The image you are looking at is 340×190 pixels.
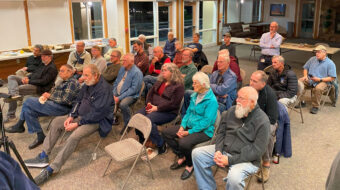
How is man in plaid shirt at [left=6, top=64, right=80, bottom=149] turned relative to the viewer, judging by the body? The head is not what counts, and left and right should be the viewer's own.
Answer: facing to the left of the viewer

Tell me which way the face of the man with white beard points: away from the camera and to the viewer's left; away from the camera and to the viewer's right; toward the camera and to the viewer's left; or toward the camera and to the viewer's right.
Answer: toward the camera and to the viewer's left

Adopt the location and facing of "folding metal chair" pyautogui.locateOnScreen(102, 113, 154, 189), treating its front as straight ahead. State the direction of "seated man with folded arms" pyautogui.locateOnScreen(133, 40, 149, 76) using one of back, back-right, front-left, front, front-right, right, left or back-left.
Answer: back-right

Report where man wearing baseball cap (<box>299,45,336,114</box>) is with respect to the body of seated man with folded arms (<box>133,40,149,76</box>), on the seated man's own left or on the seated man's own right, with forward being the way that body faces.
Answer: on the seated man's own left

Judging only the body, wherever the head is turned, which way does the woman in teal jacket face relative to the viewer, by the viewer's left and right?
facing the viewer and to the left of the viewer

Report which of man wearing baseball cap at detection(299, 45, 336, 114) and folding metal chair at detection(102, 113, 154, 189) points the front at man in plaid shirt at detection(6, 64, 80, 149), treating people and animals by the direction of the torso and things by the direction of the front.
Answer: the man wearing baseball cap

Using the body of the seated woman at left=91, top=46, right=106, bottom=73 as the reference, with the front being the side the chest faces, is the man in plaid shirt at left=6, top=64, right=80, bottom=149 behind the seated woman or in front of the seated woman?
in front

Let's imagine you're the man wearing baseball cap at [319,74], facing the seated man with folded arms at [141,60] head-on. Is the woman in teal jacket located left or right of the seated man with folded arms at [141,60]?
left

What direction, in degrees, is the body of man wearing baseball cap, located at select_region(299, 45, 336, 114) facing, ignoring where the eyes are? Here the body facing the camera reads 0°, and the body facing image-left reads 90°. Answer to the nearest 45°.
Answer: approximately 45°

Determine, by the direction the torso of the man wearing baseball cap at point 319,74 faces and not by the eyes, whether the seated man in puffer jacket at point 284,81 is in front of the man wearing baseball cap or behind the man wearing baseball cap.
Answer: in front

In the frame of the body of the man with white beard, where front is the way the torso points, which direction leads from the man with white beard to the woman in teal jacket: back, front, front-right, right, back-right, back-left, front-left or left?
right

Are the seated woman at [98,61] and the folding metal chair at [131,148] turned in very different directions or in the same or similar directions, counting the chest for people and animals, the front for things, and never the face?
same or similar directions

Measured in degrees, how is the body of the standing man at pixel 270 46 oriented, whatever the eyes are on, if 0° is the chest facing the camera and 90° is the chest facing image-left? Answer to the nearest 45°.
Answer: approximately 45°

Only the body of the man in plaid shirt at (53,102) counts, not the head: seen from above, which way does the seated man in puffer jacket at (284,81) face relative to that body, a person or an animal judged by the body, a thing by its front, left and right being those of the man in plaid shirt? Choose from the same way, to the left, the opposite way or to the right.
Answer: the same way

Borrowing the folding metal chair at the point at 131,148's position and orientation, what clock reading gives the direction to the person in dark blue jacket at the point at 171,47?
The person in dark blue jacket is roughly at 5 o'clock from the folding metal chair.

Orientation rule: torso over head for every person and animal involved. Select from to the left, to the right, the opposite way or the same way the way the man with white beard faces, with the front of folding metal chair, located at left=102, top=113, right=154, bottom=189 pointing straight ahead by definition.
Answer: the same way
